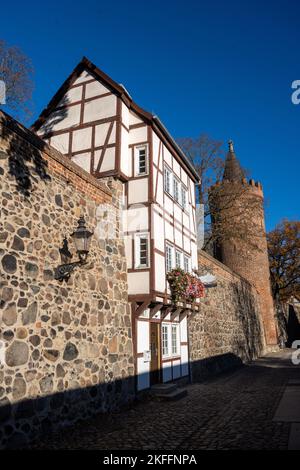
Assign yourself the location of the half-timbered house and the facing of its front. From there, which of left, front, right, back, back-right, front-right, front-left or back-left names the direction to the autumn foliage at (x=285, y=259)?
left

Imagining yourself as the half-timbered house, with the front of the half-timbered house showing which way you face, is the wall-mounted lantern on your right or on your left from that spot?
on your right

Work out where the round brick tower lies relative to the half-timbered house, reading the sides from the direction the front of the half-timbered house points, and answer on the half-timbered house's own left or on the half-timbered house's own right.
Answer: on the half-timbered house's own left

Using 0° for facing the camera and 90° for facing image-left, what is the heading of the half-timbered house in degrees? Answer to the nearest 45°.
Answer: approximately 315°
